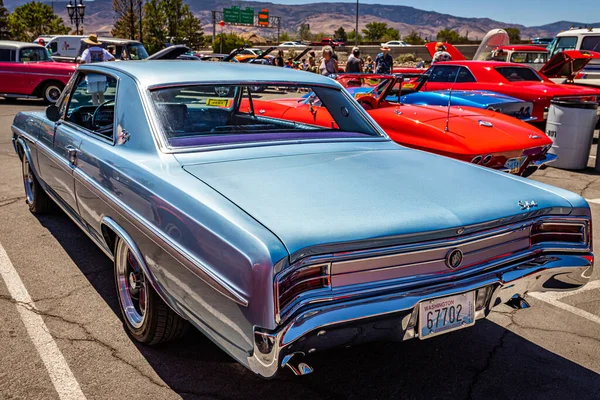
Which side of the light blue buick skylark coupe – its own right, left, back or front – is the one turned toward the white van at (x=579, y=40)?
right

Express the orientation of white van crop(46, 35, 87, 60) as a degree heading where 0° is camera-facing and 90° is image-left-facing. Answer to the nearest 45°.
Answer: approximately 90°

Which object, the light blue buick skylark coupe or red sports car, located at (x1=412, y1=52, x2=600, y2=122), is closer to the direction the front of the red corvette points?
the red sports car

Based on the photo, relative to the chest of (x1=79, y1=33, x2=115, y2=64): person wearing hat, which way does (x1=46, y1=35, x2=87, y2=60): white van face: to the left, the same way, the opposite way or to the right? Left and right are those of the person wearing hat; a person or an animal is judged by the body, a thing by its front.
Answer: to the left

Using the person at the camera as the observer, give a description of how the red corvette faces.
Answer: facing away from the viewer and to the left of the viewer
